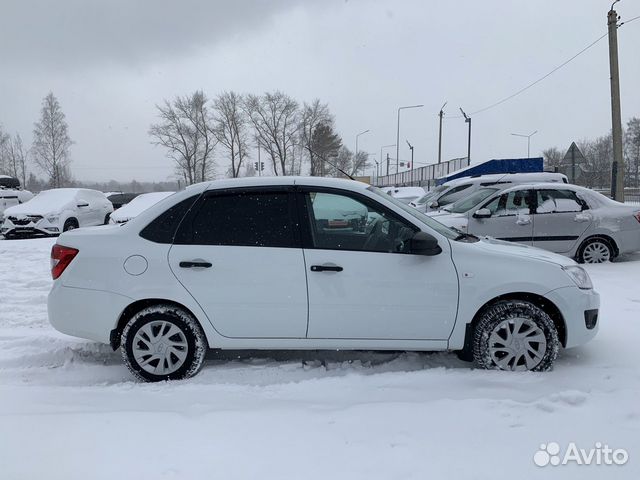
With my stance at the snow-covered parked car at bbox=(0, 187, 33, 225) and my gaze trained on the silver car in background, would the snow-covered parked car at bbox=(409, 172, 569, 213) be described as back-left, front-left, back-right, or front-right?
front-left

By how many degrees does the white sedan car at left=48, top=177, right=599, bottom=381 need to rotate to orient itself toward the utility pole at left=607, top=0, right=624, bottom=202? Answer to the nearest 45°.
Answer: approximately 45° to its left

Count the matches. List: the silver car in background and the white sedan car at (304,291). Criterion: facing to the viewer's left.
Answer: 1

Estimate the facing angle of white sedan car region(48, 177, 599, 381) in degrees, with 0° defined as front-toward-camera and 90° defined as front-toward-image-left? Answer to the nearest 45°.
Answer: approximately 270°

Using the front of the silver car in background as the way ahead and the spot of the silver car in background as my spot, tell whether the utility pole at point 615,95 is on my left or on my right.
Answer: on my right

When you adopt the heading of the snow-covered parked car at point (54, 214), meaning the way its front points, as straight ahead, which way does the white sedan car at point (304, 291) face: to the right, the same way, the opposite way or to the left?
to the left

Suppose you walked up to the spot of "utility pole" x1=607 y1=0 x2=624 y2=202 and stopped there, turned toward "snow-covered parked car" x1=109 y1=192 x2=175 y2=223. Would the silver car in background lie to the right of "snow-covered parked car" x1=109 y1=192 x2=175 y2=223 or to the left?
left

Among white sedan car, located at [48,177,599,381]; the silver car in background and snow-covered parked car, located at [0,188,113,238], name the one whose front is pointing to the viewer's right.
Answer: the white sedan car

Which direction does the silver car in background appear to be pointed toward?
to the viewer's left

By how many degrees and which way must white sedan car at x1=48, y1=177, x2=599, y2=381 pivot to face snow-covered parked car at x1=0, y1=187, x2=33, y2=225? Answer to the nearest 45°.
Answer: approximately 135° to its left

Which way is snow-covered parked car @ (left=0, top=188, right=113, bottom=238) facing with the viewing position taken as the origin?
facing the viewer and to the left of the viewer

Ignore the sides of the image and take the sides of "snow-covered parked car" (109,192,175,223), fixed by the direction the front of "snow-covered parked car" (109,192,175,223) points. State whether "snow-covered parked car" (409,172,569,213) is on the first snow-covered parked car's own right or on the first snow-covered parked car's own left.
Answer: on the first snow-covered parked car's own left

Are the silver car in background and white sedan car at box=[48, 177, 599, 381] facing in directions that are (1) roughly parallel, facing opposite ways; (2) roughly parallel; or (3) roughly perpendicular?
roughly parallel, facing opposite ways

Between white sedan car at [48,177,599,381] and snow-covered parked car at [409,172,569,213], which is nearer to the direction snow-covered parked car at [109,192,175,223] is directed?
the white sedan car

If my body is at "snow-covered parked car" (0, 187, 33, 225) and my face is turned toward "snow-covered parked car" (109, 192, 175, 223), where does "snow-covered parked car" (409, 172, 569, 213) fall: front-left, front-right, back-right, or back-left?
front-left
